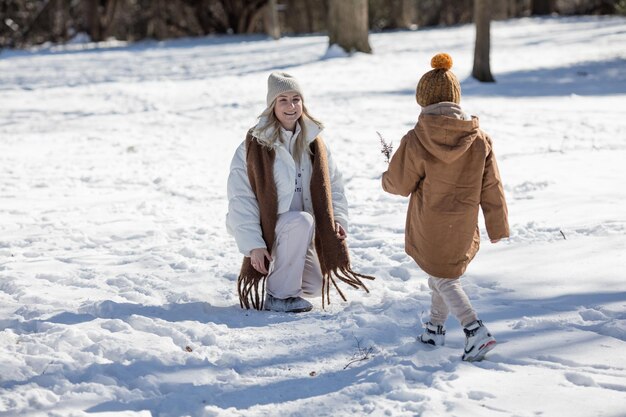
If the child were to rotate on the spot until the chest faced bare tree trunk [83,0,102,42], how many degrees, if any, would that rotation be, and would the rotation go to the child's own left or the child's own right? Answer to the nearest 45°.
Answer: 0° — they already face it

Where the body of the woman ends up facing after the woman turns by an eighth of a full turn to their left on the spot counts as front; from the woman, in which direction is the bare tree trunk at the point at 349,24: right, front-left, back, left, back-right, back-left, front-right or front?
left

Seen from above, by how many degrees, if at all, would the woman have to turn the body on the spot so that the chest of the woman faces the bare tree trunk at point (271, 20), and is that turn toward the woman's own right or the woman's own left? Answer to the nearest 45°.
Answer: approximately 135° to the woman's own left

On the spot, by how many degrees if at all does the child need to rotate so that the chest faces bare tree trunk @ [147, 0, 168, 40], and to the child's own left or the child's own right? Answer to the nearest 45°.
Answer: approximately 45° to the child's own right

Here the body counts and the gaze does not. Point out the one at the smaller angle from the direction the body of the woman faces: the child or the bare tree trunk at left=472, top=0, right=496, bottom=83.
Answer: the child

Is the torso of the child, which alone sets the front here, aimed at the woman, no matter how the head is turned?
yes

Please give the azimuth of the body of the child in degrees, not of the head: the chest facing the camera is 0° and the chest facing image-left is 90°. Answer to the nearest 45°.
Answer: approximately 135°

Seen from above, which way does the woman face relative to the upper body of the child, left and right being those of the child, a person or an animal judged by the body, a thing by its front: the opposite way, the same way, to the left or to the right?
the opposite way
